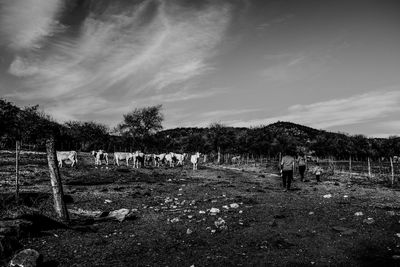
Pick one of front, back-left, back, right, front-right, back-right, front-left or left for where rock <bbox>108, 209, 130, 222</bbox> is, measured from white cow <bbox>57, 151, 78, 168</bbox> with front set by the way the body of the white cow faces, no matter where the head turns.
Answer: left

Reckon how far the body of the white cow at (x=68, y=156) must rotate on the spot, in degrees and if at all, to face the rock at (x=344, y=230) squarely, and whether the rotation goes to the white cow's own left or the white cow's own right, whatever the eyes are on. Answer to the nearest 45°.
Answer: approximately 90° to the white cow's own left

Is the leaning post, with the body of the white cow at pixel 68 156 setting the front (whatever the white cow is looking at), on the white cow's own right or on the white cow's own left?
on the white cow's own left

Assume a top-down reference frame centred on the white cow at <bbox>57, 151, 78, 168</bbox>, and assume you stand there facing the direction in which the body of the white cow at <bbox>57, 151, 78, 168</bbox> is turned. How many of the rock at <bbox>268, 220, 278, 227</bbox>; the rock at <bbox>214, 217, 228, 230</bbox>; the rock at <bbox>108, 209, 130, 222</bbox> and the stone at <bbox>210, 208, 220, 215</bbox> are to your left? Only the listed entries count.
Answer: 4

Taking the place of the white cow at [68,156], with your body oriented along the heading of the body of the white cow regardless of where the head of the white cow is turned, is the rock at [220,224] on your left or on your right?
on your left

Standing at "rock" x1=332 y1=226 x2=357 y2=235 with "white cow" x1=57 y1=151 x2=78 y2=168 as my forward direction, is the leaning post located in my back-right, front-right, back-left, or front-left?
front-left

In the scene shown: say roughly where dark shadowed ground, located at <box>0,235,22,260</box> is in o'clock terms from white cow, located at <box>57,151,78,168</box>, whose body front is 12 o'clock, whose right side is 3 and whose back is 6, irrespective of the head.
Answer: The dark shadowed ground is roughly at 9 o'clock from the white cow.

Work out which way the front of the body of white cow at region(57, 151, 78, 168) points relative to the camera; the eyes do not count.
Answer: to the viewer's left

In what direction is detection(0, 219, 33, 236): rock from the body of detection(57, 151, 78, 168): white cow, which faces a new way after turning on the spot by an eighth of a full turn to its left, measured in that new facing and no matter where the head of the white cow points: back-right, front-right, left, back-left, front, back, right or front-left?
front-left

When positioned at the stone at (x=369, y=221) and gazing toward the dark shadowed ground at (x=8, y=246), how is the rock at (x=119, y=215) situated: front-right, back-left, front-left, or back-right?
front-right

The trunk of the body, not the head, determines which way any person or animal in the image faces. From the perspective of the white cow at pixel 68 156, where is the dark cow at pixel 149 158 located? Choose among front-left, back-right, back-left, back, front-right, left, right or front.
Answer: back-right

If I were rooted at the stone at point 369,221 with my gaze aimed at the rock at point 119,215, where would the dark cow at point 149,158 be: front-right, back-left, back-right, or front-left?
front-right

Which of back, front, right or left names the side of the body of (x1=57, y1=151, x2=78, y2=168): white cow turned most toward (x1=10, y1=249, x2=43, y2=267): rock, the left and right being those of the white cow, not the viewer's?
left

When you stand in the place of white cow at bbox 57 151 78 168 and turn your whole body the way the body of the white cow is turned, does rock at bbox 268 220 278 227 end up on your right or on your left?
on your left
